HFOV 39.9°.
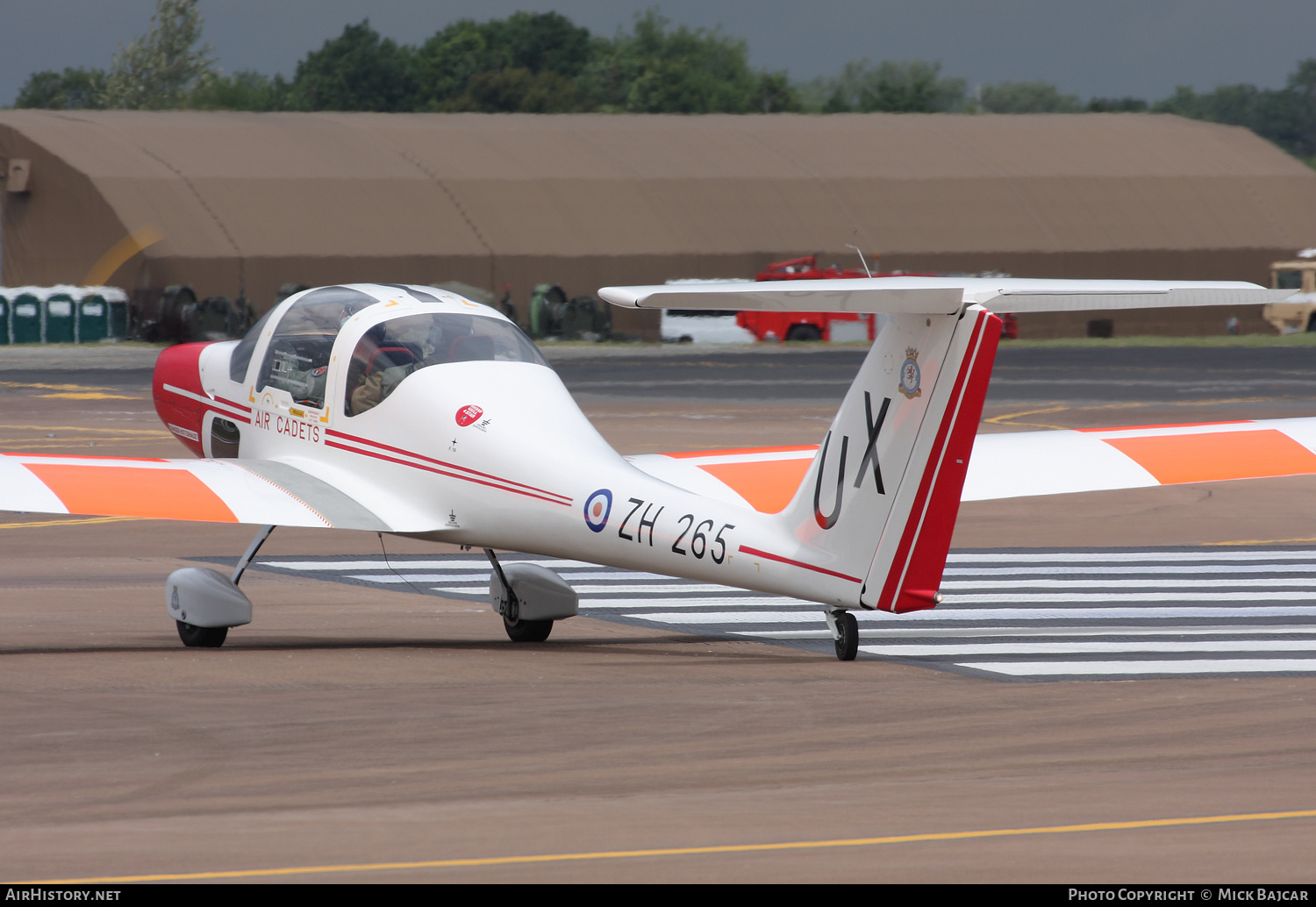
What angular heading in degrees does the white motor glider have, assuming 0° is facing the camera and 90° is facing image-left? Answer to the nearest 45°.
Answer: approximately 135°
